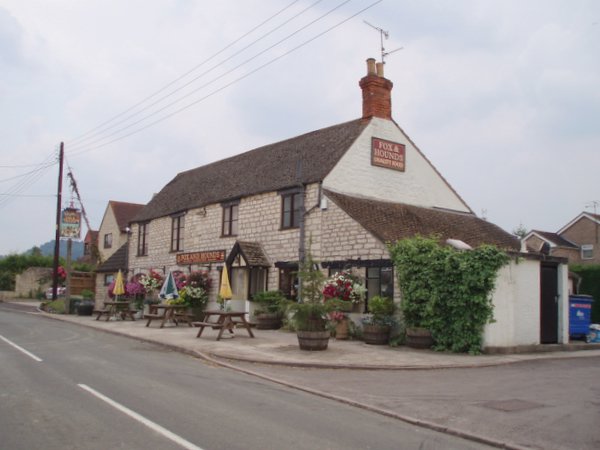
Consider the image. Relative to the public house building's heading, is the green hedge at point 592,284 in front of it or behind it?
behind

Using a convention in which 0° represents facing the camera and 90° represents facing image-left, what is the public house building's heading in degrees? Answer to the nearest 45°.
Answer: approximately 45°

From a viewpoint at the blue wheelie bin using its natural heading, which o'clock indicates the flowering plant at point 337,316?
The flowering plant is roughly at 2 o'clock from the blue wheelie bin.

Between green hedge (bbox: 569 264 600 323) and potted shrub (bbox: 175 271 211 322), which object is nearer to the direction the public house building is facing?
the potted shrub

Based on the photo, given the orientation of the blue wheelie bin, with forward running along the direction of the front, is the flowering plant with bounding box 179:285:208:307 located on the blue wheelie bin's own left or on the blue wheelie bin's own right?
on the blue wheelie bin's own right

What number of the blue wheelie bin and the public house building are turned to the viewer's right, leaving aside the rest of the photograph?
0

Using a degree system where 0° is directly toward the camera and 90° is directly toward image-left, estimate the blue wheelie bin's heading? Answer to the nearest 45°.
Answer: approximately 0°

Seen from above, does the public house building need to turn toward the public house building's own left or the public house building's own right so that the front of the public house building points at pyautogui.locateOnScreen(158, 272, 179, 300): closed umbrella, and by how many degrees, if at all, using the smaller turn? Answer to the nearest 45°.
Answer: approximately 45° to the public house building's own right

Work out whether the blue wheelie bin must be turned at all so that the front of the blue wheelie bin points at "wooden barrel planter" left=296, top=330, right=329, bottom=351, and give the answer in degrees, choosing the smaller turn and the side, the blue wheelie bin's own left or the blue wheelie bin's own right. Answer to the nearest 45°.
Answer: approximately 45° to the blue wheelie bin's own right
